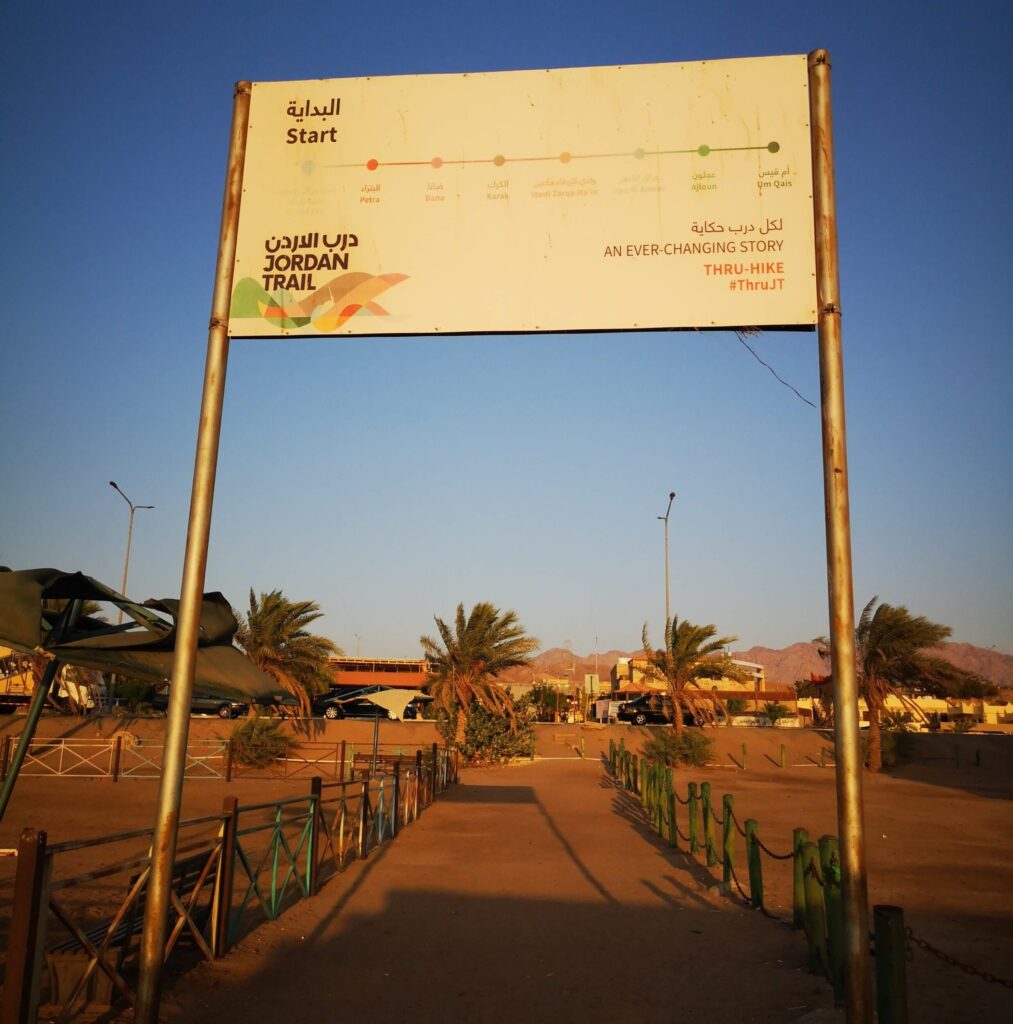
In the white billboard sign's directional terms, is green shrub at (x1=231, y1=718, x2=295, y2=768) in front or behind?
behind

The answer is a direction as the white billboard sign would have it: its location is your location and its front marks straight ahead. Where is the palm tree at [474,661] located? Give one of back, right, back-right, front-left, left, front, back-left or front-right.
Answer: back

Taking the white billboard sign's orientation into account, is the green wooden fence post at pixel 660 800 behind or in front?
behind

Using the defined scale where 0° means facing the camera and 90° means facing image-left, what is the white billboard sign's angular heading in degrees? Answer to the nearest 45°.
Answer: approximately 0°

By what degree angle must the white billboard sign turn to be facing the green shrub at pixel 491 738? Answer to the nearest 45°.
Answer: approximately 180°

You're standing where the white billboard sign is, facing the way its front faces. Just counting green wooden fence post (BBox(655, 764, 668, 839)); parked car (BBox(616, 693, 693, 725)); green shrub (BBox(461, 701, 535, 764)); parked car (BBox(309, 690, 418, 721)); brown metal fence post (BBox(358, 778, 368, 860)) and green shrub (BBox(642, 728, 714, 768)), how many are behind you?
6

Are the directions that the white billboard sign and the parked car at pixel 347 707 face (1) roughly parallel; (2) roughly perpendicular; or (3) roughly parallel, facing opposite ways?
roughly perpendicular
